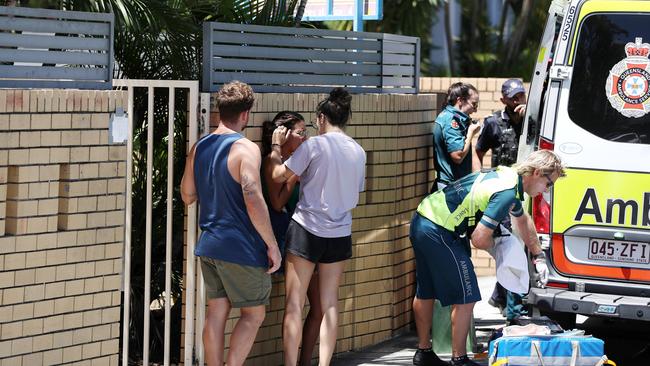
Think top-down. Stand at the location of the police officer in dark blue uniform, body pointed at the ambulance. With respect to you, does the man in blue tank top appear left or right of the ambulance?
right

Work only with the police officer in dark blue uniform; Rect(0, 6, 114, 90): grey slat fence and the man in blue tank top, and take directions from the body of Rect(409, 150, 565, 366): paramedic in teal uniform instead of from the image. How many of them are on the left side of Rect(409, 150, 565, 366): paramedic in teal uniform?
1

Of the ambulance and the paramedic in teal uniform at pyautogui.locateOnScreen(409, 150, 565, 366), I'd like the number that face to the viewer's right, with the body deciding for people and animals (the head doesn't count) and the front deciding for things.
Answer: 1

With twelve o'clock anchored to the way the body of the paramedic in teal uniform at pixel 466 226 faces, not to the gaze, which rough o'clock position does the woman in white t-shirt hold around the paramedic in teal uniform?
The woman in white t-shirt is roughly at 5 o'clock from the paramedic in teal uniform.

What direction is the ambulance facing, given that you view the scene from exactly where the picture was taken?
facing away from the viewer

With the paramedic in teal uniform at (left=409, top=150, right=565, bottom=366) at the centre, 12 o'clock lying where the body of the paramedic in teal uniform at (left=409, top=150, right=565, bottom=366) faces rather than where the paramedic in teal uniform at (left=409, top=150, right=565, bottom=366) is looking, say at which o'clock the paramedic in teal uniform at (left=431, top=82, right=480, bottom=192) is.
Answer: the paramedic in teal uniform at (left=431, top=82, right=480, bottom=192) is roughly at 9 o'clock from the paramedic in teal uniform at (left=409, top=150, right=565, bottom=366).

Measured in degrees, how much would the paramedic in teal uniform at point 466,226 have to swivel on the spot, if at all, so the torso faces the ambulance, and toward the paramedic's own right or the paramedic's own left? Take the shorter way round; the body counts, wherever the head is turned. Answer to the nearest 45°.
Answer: approximately 45° to the paramedic's own left

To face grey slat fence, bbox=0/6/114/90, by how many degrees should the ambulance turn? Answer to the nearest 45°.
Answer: approximately 135° to its left

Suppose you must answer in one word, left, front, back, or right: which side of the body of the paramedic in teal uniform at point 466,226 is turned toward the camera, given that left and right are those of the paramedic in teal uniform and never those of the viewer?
right
